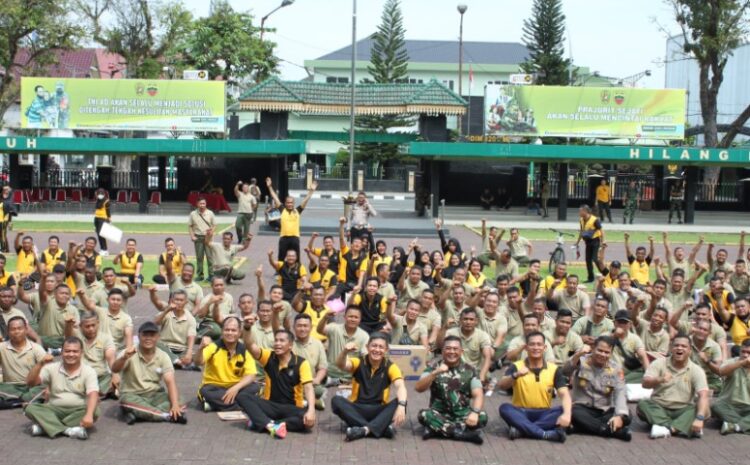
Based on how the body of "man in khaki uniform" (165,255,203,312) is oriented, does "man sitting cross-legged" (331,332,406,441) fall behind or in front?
in front

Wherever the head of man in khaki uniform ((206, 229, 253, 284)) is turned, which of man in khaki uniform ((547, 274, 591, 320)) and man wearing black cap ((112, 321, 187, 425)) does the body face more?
the man wearing black cap

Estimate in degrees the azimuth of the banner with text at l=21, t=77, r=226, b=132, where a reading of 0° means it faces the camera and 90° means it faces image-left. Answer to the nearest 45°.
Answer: approximately 0°
